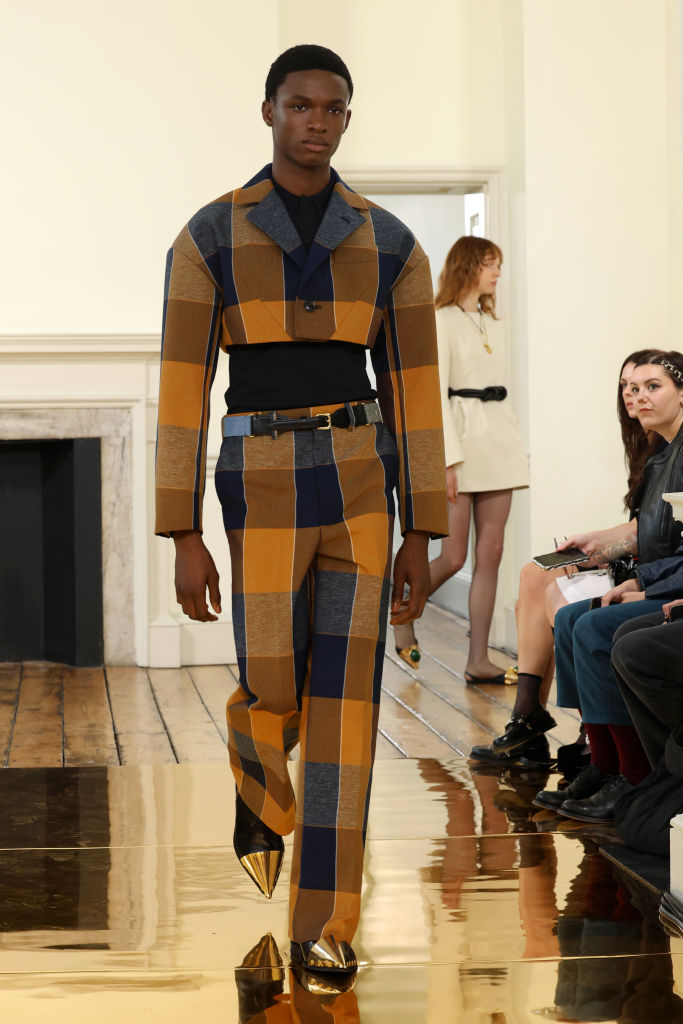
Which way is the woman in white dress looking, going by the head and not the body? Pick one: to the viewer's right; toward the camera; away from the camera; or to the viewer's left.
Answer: to the viewer's right

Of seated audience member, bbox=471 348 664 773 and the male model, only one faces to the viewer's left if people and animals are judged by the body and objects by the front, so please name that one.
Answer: the seated audience member

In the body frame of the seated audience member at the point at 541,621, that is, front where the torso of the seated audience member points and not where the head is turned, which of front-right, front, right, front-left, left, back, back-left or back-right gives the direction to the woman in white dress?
right

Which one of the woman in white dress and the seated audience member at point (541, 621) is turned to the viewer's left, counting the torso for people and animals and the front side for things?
the seated audience member

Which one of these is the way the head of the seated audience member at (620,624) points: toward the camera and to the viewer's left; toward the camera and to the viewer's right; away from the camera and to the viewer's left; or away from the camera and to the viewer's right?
toward the camera and to the viewer's left

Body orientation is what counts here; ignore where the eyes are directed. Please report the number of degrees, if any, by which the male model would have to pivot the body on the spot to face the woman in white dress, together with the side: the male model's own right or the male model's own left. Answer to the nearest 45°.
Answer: approximately 180°

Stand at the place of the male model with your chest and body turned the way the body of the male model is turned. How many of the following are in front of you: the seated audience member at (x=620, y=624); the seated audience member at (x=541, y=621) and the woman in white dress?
0

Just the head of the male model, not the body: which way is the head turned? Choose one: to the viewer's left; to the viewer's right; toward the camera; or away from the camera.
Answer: toward the camera

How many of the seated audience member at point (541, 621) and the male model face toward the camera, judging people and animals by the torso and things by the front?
1

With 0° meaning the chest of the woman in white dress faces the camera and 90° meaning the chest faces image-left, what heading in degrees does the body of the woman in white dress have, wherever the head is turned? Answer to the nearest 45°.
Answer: approximately 315°

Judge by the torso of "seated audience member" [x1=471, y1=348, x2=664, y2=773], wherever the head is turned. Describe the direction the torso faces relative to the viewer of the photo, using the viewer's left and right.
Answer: facing to the left of the viewer

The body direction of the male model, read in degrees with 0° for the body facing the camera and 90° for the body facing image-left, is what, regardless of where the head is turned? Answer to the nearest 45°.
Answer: approximately 0°
